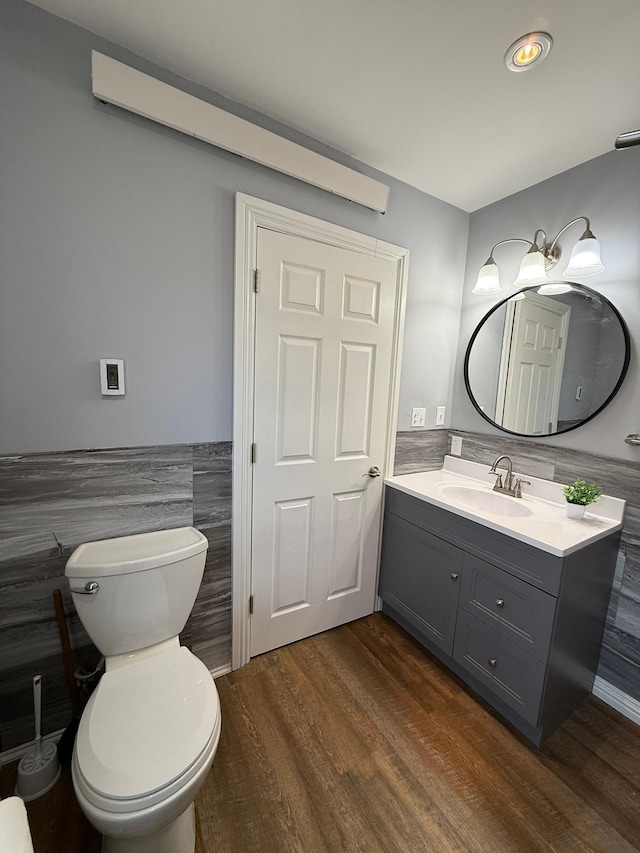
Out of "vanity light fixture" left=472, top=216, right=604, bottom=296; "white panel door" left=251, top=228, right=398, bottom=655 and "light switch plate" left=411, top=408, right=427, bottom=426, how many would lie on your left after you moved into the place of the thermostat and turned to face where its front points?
3

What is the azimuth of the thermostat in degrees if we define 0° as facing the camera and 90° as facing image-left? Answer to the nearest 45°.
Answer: approximately 0°

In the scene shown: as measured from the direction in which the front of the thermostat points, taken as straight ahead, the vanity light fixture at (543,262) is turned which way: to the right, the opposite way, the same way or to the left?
to the right

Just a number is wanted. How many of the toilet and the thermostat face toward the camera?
2

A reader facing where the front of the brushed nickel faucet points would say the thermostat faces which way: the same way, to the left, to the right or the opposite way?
to the left
